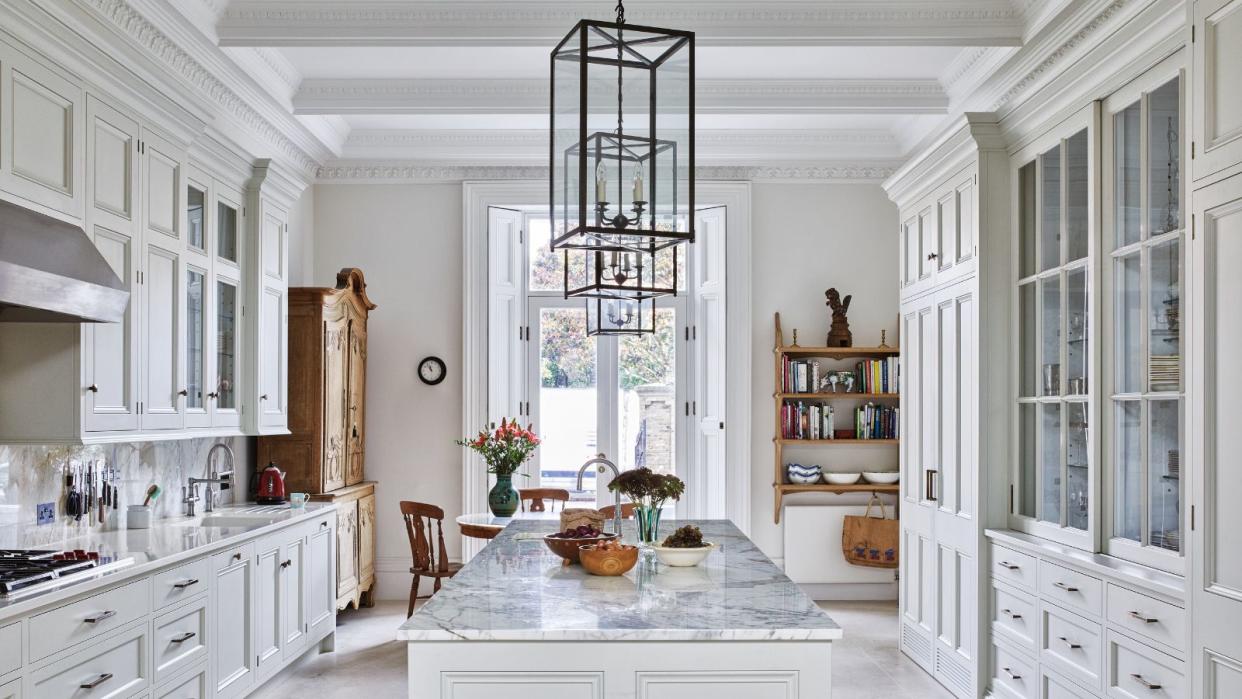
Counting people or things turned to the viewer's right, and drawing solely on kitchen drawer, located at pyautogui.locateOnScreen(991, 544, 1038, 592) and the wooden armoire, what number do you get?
1

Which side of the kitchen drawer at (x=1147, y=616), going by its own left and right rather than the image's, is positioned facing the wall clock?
right

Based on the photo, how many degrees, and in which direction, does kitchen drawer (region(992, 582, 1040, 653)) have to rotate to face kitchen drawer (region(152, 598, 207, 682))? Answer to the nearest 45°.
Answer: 0° — it already faces it

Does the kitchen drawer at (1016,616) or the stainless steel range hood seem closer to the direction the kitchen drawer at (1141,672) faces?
the stainless steel range hood

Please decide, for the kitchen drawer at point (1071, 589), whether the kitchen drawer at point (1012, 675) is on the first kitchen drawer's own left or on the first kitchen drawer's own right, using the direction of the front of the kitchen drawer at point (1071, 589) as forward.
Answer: on the first kitchen drawer's own right

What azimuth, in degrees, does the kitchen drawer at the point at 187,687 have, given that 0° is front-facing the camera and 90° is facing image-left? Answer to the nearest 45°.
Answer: approximately 315°

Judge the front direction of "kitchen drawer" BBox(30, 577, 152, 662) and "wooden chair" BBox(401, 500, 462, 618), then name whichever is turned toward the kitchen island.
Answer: the kitchen drawer

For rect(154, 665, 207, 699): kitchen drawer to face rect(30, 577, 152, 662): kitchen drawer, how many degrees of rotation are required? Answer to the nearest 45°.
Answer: approximately 45° to its right

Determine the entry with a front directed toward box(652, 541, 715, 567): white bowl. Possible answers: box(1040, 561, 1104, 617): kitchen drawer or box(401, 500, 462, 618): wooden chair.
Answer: the kitchen drawer

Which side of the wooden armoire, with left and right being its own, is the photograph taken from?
right

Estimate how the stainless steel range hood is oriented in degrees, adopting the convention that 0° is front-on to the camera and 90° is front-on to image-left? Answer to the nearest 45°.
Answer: approximately 315°
